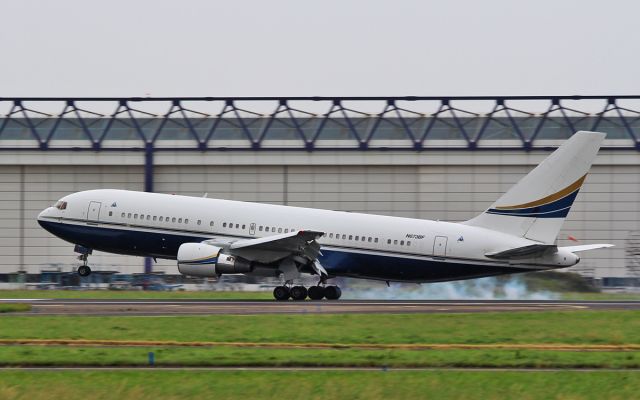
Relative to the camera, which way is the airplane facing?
to the viewer's left
